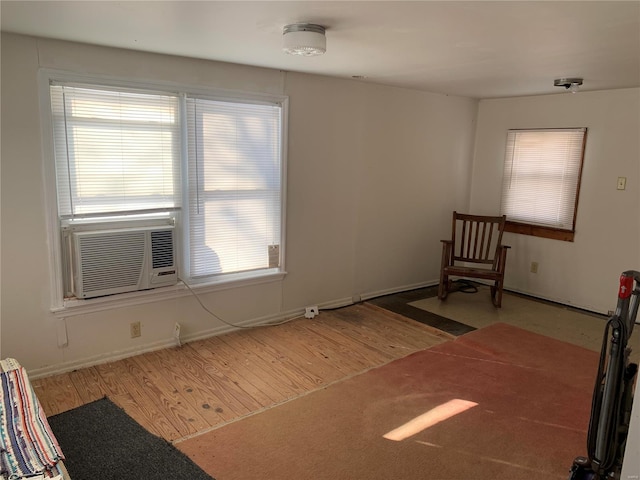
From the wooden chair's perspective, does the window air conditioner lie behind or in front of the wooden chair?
in front

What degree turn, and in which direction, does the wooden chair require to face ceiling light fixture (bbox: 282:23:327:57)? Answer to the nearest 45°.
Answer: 0° — it already faces it

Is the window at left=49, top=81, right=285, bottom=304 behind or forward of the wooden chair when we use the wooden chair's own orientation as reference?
forward

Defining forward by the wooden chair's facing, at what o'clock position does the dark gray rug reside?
The dark gray rug is roughly at 1 o'clock from the wooden chair.

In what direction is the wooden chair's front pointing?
toward the camera

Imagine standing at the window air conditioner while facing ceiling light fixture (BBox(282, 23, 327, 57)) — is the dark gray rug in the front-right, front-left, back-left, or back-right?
front-right

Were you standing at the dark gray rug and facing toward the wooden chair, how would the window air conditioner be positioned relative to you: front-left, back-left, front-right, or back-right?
front-left
